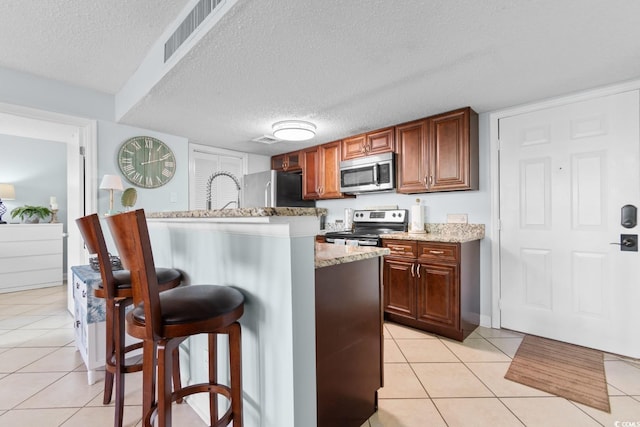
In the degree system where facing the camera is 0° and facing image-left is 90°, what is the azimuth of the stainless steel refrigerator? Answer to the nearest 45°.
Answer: approximately 45°

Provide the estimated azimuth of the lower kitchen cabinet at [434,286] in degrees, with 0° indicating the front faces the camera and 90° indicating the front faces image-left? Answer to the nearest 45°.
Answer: approximately 45°

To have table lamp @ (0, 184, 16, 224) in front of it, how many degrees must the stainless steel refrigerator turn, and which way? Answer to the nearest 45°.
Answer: approximately 45° to its right

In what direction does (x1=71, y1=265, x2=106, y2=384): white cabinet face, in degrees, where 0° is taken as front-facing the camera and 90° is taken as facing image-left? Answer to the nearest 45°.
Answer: approximately 45°

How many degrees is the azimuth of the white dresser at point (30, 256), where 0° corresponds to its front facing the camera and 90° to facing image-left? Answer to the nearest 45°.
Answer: approximately 315°

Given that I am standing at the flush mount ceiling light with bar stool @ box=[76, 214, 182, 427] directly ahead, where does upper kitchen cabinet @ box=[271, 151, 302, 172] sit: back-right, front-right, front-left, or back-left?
back-right
